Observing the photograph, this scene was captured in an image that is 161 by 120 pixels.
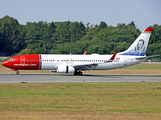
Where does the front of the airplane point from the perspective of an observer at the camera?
facing to the left of the viewer
